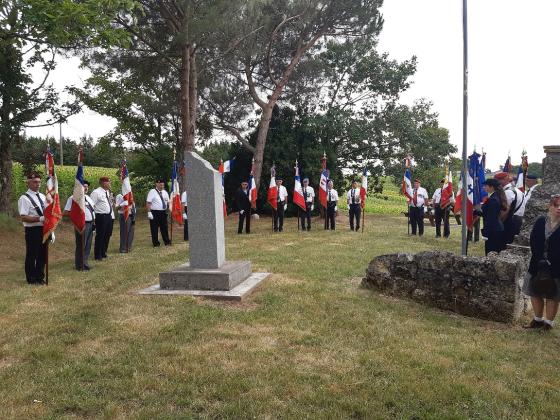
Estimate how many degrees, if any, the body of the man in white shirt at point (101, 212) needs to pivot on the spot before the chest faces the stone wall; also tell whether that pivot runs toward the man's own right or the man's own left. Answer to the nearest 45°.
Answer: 0° — they already face it

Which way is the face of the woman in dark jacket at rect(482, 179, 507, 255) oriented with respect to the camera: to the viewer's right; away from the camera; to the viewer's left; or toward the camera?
to the viewer's left

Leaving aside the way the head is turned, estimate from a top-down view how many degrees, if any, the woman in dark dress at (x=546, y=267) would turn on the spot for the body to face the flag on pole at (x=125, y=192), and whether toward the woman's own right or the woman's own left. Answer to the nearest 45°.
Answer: approximately 45° to the woman's own right

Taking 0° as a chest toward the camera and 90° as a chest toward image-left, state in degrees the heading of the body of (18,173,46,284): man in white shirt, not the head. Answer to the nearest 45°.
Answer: approximately 315°

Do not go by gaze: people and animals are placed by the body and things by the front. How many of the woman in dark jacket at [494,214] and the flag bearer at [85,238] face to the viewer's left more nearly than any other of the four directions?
1

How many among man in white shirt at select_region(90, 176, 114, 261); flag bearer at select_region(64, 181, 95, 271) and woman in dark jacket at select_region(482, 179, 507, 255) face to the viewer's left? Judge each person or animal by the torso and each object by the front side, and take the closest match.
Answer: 1

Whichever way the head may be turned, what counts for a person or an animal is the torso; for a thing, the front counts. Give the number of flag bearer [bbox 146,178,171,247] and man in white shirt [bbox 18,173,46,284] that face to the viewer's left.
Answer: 0

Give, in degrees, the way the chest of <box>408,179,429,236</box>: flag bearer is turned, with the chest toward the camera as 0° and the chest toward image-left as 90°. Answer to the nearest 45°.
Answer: approximately 45°

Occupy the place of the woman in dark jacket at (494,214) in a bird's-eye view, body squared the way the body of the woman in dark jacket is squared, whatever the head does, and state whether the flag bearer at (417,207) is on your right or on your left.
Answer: on your right

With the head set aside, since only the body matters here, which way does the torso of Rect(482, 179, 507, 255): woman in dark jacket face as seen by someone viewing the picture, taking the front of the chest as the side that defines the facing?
to the viewer's left

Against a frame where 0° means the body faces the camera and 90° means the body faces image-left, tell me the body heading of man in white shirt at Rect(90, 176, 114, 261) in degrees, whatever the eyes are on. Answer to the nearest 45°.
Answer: approximately 315°
